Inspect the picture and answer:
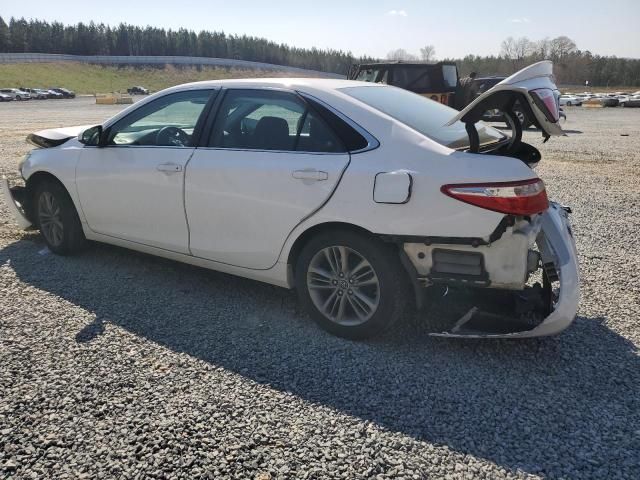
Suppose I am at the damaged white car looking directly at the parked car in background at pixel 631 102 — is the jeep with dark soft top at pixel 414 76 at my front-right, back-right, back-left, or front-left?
front-left

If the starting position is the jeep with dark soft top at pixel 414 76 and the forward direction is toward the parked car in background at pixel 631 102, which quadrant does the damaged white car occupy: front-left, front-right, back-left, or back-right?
back-right

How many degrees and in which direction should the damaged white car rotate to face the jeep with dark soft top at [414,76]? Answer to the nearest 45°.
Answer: approximately 45° to its right

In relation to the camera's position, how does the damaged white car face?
facing away from the viewer and to the left of the viewer

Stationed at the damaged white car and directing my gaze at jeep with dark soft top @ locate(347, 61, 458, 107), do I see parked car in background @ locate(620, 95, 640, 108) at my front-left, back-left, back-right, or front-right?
front-right

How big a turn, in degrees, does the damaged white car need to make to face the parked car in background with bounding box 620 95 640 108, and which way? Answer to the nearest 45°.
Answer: approximately 90° to its right
